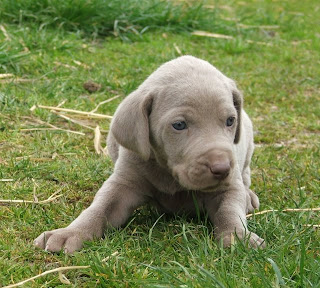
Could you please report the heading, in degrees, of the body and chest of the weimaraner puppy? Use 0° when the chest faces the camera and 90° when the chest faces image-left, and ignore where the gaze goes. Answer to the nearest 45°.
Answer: approximately 0°

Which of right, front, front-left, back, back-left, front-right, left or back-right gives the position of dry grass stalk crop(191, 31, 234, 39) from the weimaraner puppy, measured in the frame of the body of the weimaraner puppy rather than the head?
back

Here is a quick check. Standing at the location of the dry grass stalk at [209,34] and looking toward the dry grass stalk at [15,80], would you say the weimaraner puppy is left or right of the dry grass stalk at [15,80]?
left

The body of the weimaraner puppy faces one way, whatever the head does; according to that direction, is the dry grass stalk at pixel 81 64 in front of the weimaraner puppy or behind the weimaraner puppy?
behind

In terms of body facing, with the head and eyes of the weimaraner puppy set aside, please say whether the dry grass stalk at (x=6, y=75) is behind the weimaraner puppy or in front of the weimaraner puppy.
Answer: behind

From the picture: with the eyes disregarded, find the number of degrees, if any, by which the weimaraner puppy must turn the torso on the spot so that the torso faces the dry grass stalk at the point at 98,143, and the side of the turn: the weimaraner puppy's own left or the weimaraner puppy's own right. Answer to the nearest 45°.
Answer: approximately 135° to the weimaraner puppy's own right
